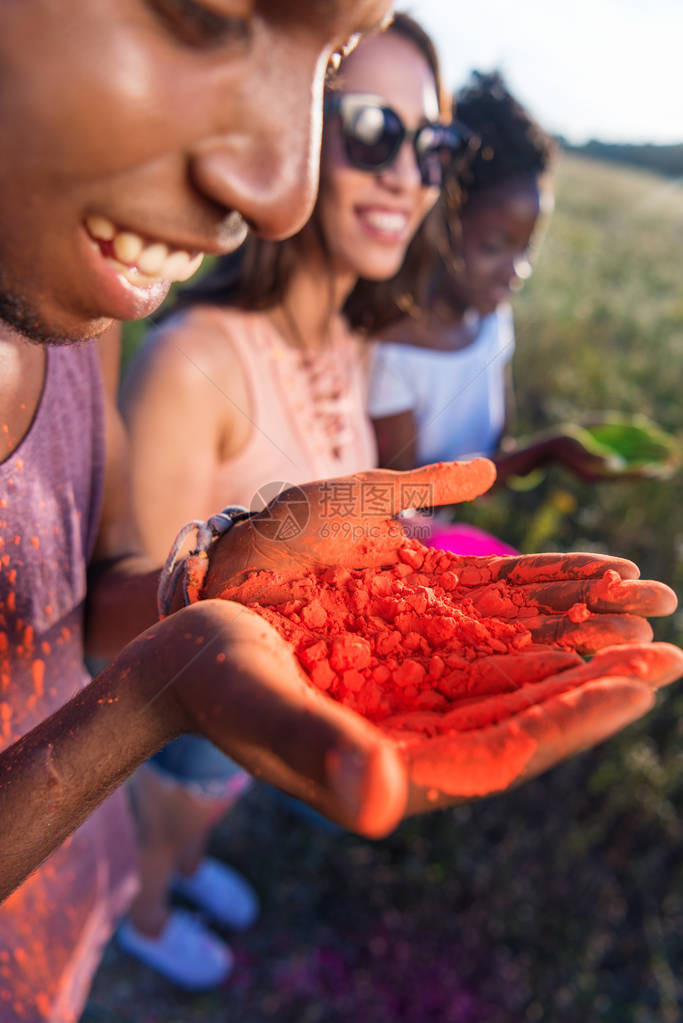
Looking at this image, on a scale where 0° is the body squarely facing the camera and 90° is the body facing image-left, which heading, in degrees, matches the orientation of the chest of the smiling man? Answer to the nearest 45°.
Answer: approximately 315°

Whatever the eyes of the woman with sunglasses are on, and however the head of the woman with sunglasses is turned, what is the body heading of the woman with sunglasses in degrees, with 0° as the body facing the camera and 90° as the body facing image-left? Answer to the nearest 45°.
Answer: approximately 315°
